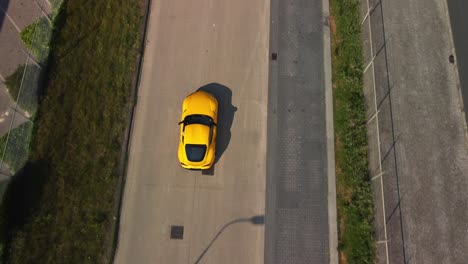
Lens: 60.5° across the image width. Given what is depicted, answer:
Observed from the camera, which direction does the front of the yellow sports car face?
facing away from the viewer

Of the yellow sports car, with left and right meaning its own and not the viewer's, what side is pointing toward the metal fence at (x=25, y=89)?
left
